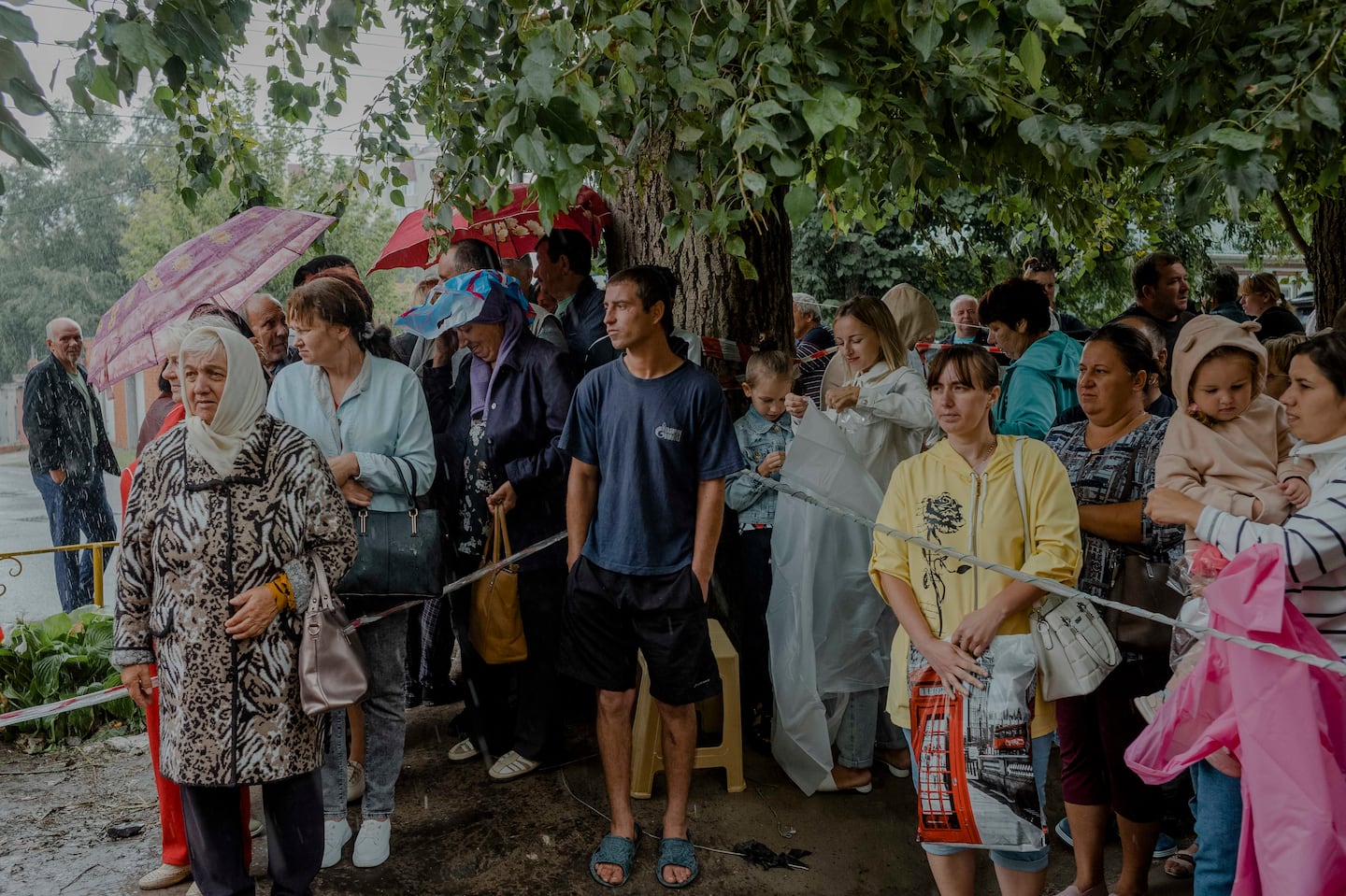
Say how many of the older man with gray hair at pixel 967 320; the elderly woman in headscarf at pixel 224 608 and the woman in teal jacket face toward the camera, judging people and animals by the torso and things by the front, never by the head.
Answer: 2

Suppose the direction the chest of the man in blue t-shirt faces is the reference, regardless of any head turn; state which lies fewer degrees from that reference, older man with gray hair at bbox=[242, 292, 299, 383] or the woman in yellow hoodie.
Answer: the woman in yellow hoodie

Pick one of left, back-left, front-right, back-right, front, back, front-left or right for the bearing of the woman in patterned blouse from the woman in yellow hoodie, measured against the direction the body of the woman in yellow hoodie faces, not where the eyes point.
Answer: back-left

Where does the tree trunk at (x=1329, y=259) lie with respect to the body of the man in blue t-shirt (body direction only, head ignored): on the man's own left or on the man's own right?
on the man's own left

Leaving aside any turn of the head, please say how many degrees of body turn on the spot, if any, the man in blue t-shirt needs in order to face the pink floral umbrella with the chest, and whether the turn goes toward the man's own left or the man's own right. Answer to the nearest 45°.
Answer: approximately 90° to the man's own right

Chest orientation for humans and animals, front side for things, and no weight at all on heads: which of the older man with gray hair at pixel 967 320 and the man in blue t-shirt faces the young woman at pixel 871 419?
the older man with gray hair

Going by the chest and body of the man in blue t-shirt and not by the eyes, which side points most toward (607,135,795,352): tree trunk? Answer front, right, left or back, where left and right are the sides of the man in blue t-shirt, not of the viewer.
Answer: back

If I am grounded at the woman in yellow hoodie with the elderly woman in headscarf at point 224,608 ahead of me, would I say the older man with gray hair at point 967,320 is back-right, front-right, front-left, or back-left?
back-right

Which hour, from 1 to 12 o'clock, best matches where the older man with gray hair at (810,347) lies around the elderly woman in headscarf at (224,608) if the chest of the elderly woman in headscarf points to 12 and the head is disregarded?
The older man with gray hair is roughly at 8 o'clock from the elderly woman in headscarf.
